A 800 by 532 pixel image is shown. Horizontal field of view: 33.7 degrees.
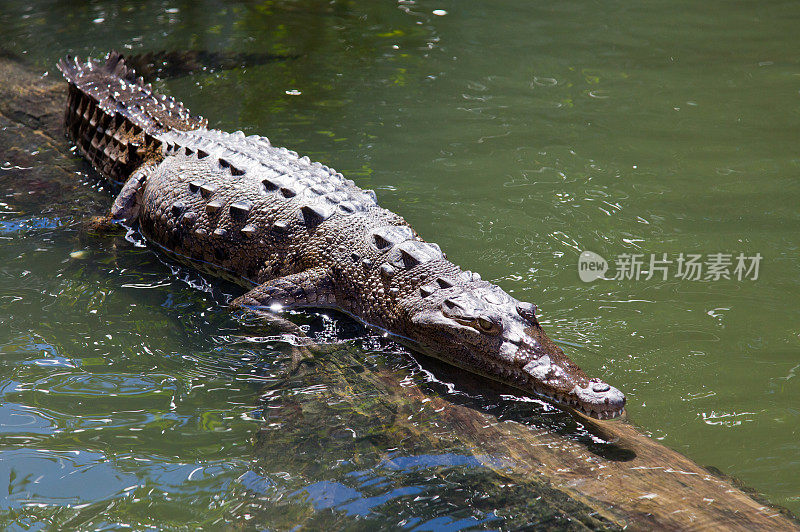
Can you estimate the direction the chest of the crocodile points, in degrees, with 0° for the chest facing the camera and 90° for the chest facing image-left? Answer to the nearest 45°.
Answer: approximately 315°
